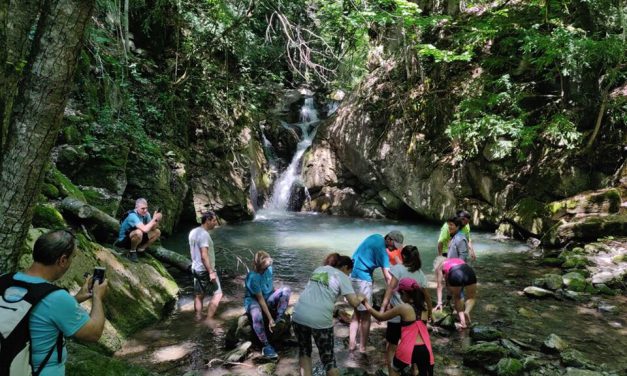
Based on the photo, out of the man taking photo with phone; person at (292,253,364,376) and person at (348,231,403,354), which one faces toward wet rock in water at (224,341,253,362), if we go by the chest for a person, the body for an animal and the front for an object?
the man taking photo with phone

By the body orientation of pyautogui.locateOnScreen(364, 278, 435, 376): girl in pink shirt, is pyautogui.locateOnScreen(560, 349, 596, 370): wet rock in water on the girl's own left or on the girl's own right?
on the girl's own right

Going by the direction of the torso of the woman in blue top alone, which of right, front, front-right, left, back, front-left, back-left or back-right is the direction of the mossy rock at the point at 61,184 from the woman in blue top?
back

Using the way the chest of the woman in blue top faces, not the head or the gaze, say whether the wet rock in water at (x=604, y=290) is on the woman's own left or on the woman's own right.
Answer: on the woman's own left

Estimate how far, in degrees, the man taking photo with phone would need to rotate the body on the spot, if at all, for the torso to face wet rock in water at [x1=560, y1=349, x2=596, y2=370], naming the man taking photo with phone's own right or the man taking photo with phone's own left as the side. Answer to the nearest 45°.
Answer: approximately 45° to the man taking photo with phone's own right

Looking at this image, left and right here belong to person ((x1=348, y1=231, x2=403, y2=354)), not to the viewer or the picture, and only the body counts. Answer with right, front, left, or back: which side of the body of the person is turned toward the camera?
right

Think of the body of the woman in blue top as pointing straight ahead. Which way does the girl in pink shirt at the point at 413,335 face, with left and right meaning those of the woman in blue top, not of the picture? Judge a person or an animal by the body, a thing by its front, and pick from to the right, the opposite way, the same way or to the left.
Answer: the opposite way

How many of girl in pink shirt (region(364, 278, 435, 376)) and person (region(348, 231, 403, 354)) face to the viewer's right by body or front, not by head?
1

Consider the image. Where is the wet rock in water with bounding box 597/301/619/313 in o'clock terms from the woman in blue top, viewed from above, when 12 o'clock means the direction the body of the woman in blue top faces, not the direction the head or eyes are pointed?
The wet rock in water is roughly at 10 o'clock from the woman in blue top.

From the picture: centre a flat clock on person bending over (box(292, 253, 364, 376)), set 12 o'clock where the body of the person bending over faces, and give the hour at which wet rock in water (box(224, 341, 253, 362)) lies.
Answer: The wet rock in water is roughly at 9 o'clock from the person bending over.

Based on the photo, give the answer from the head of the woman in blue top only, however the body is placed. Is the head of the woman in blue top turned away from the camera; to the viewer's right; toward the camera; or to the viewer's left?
to the viewer's right

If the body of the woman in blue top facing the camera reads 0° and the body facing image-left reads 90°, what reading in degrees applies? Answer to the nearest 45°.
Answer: approximately 315°

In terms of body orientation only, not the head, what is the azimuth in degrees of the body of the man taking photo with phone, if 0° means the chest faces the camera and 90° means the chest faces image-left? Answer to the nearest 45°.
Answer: approximately 225°

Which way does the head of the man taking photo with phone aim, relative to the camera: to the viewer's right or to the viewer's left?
to the viewer's right

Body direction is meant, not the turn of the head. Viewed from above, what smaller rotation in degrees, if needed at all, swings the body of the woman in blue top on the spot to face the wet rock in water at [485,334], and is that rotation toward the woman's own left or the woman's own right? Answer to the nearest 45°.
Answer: approximately 45° to the woman's own left
